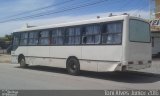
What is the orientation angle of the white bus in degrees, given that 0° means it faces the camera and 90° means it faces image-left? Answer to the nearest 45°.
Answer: approximately 135°
